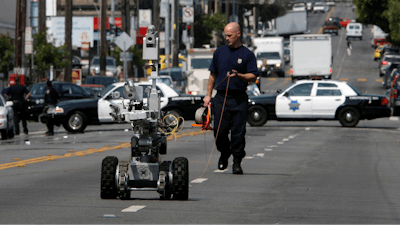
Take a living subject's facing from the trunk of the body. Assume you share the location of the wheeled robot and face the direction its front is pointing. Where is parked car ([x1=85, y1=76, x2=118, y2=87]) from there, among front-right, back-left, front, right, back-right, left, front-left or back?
back

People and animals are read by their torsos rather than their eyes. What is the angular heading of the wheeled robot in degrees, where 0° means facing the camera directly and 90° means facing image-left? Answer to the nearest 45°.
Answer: approximately 0°

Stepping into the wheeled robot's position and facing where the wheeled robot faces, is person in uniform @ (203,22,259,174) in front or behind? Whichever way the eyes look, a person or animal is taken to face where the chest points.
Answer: behind

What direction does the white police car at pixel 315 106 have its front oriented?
to the viewer's left

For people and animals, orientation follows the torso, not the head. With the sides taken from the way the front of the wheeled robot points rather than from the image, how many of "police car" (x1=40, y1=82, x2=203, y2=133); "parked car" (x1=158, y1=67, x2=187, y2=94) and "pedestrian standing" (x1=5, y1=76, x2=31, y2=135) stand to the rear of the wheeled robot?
3

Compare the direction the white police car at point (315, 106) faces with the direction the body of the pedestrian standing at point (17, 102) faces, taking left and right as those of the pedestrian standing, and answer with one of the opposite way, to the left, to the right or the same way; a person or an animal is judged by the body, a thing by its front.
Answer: to the left

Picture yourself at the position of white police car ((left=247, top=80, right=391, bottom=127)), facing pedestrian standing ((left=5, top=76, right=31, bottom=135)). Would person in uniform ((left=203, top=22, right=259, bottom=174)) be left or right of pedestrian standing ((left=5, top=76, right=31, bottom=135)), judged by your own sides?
left

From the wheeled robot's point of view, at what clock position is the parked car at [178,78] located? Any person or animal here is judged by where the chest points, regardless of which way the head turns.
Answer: The parked car is roughly at 6 o'clock from the wheeled robot.
